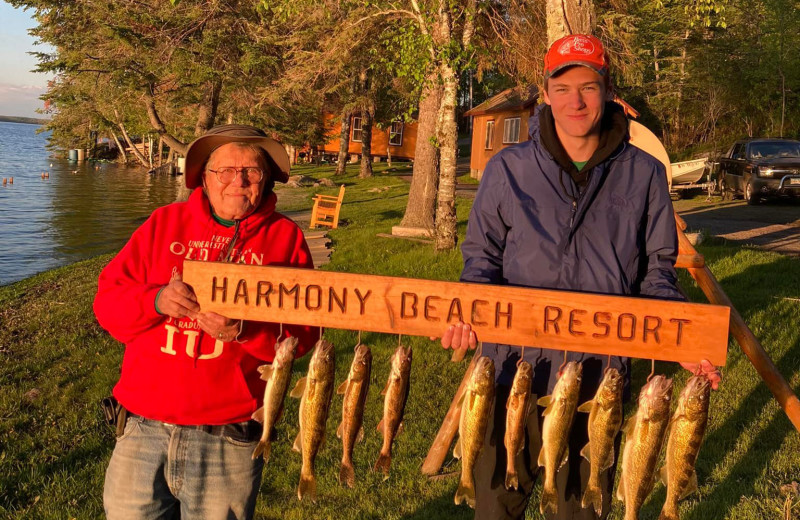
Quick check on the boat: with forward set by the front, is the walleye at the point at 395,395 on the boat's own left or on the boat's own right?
on the boat's own right

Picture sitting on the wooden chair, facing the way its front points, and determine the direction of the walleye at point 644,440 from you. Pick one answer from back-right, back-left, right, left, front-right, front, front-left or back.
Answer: left

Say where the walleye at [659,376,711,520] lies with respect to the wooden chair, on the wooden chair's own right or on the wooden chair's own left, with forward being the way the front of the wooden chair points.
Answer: on the wooden chair's own left

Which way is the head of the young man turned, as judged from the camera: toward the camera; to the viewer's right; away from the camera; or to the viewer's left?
toward the camera

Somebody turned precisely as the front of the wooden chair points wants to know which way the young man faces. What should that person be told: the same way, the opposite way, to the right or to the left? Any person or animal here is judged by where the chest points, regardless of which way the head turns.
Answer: to the left

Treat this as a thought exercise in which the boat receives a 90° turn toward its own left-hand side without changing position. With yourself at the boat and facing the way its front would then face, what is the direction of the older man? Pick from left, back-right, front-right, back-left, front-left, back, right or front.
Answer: back

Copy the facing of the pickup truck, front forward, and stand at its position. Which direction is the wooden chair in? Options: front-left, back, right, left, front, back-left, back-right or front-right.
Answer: right

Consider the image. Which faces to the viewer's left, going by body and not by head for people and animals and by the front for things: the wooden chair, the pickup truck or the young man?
the wooden chair

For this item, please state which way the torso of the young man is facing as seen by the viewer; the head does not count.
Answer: toward the camera

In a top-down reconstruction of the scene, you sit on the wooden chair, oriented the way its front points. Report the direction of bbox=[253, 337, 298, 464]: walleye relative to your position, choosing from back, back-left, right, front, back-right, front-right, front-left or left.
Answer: left

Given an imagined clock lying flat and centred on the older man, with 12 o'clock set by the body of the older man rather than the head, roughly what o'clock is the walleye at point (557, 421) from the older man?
The walleye is roughly at 10 o'clock from the older man.

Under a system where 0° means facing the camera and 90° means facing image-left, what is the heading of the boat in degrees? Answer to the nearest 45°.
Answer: approximately 270°

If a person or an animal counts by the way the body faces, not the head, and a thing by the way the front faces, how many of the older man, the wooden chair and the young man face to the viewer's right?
0

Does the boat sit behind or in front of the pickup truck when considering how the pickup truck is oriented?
behind

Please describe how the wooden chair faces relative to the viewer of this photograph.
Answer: facing to the left of the viewer

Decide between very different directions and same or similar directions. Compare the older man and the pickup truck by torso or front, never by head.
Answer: same or similar directions
